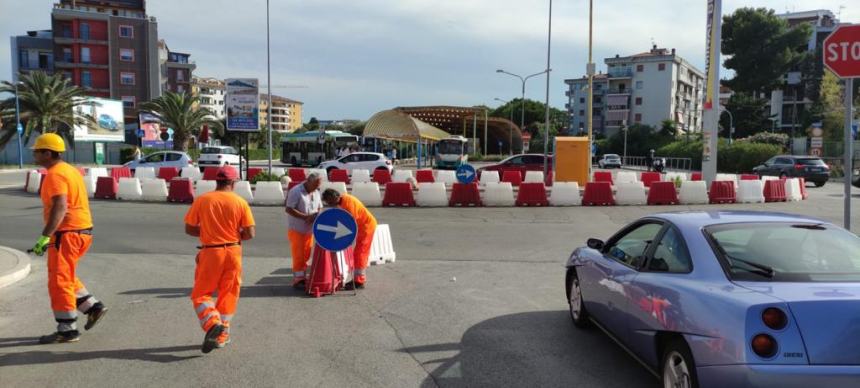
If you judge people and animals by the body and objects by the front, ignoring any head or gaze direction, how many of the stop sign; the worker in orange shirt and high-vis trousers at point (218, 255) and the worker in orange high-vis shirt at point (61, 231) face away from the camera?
1

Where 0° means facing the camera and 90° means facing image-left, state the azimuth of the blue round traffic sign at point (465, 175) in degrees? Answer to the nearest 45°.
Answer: approximately 0°

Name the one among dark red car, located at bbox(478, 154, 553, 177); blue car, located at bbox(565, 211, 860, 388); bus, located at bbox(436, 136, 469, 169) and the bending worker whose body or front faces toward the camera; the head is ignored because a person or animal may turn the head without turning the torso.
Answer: the bus

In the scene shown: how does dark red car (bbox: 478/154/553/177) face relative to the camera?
to the viewer's left

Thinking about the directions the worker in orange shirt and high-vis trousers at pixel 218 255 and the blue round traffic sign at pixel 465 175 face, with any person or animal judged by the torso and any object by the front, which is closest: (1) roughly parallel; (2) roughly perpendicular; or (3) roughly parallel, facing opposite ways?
roughly parallel, facing opposite ways

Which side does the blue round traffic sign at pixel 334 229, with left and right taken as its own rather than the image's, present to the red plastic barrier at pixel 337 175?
back

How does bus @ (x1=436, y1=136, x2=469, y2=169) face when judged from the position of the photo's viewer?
facing the viewer

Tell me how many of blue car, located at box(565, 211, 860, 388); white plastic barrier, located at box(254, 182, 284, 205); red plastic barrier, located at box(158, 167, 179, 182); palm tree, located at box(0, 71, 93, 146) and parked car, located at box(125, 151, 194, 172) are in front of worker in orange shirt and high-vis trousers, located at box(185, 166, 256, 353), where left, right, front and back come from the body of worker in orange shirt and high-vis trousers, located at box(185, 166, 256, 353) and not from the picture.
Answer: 4

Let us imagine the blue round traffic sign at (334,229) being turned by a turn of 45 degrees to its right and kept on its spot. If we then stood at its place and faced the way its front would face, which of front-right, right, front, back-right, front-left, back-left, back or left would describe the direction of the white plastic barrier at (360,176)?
back-right

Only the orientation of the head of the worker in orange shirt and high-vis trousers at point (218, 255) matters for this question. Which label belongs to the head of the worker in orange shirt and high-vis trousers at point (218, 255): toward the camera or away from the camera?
away from the camera

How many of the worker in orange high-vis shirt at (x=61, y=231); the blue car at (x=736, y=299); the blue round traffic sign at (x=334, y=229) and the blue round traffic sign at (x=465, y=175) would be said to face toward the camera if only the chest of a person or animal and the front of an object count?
2

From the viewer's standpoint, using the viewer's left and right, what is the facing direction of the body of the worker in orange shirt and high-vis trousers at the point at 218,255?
facing away from the viewer

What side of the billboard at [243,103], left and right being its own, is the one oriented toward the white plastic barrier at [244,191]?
front

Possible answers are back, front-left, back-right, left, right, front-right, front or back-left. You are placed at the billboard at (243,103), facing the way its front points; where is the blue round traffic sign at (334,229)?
front

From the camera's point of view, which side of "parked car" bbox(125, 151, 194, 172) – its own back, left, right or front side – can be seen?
left

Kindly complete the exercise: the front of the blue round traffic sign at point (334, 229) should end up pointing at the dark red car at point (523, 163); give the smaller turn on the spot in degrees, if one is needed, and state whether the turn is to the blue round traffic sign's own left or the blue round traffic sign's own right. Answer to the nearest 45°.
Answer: approximately 135° to the blue round traffic sign's own left

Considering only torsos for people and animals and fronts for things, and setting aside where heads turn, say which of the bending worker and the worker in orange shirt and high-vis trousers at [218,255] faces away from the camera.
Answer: the worker in orange shirt and high-vis trousers

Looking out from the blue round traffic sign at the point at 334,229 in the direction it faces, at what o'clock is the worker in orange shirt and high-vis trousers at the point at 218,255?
The worker in orange shirt and high-vis trousers is roughly at 1 o'clock from the blue round traffic sign.

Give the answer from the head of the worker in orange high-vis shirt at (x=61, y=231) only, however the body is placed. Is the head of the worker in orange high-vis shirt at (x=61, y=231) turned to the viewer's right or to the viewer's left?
to the viewer's left
